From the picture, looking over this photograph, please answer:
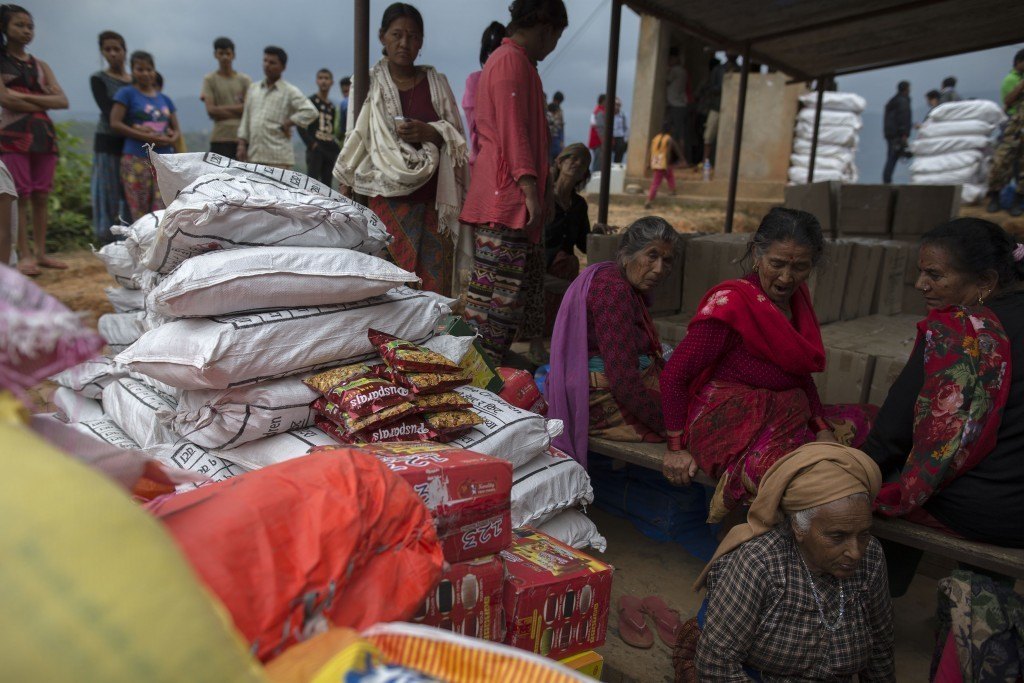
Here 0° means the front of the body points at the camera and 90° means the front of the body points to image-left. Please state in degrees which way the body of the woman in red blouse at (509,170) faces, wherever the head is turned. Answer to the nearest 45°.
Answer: approximately 270°

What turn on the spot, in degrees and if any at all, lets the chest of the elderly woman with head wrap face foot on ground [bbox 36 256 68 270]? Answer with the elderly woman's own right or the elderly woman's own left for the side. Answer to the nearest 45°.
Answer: approximately 135° to the elderly woman's own right

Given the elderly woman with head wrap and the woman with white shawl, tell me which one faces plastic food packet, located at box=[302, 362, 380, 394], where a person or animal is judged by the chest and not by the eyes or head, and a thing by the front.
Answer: the woman with white shawl

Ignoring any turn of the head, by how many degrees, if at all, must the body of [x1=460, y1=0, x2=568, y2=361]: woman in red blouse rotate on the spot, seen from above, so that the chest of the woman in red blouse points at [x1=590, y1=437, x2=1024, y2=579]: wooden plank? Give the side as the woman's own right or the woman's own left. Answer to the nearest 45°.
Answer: approximately 45° to the woman's own right

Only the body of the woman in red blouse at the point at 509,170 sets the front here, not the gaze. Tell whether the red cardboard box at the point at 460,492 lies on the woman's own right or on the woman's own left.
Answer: on the woman's own right

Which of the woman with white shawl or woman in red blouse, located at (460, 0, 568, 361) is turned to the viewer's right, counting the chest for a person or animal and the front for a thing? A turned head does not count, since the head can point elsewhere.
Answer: the woman in red blouse

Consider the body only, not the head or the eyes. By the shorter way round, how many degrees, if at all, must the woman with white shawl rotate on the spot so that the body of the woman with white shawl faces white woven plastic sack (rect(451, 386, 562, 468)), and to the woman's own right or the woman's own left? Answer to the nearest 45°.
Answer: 0° — they already face it

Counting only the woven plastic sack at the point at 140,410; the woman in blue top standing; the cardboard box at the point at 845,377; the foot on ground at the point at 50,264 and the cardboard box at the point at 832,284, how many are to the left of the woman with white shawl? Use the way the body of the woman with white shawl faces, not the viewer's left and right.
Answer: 2

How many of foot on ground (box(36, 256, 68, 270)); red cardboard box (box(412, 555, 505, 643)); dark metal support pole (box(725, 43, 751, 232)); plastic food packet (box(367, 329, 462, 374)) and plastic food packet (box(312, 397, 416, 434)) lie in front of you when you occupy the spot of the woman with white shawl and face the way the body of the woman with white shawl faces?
3

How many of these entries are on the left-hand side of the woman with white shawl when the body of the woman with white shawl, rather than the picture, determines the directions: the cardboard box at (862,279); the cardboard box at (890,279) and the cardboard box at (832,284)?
3

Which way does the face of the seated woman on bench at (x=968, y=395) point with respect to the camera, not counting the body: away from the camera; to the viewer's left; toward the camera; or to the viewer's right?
to the viewer's left

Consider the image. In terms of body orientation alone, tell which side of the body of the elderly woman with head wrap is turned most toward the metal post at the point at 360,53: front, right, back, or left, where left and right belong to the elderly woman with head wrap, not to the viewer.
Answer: back

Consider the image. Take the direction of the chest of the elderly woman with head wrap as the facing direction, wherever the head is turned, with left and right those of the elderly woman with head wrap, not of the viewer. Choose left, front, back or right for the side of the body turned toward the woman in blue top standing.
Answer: back

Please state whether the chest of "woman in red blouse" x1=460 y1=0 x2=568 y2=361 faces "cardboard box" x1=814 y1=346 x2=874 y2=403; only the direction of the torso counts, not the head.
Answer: yes
